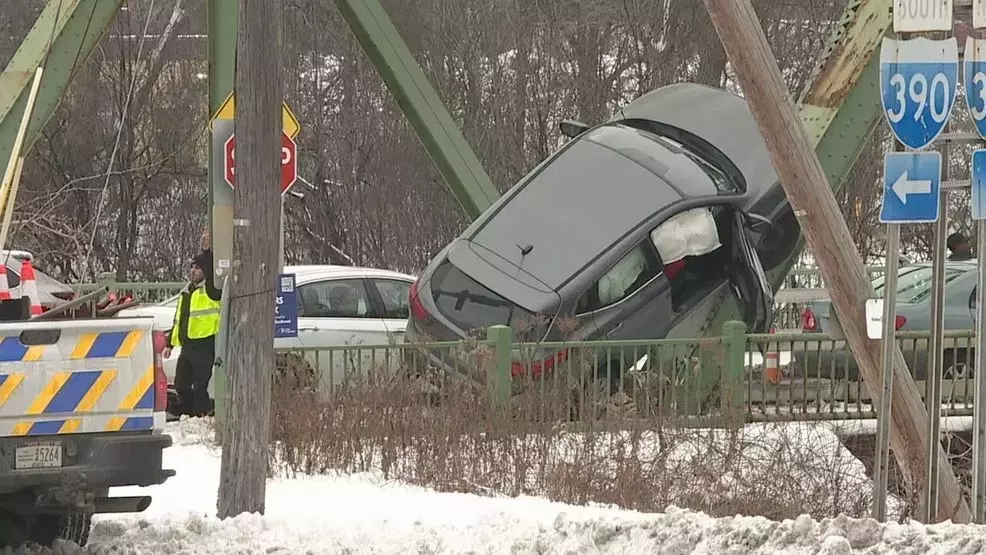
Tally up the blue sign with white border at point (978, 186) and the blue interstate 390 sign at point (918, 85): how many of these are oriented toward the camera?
2

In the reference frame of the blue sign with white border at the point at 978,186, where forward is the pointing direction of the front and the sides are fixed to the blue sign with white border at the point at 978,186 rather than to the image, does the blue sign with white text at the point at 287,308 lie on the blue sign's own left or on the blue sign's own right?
on the blue sign's own right

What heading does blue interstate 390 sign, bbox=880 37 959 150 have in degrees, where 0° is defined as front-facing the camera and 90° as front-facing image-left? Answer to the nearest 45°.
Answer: approximately 0°

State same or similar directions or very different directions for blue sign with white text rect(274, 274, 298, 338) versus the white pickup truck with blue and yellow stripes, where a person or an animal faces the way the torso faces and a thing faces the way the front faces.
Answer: very different directions

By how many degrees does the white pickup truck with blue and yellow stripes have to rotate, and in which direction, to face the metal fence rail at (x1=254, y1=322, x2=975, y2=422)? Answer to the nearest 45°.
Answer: approximately 45° to its right

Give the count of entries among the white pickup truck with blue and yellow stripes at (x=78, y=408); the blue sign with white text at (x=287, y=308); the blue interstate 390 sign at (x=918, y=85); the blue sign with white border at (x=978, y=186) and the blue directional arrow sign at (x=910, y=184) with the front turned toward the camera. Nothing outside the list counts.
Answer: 4

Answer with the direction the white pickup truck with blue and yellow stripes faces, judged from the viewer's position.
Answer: facing away from the viewer

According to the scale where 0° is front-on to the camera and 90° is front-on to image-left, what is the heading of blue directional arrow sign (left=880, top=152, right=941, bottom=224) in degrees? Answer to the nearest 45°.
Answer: approximately 0°

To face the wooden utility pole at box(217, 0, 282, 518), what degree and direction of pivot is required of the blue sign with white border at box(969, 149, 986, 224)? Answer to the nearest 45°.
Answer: approximately 90° to its right

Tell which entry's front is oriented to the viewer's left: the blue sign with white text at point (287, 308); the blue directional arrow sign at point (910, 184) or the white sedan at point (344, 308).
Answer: the white sedan

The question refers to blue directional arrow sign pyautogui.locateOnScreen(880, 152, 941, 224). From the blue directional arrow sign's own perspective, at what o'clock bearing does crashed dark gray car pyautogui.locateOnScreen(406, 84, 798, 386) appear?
The crashed dark gray car is roughly at 5 o'clock from the blue directional arrow sign.

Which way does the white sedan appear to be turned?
to the viewer's left

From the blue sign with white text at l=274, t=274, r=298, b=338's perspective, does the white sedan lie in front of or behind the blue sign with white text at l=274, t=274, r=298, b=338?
behind
